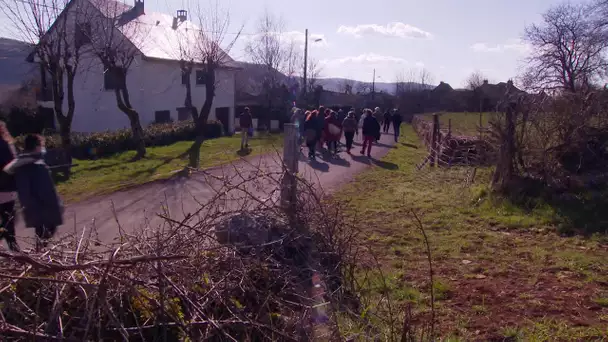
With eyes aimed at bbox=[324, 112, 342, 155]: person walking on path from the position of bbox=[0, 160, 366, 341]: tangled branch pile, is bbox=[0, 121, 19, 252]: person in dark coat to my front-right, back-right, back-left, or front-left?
front-left

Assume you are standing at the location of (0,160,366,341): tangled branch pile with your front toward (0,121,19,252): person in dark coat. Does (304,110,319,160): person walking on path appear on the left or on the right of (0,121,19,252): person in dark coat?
right

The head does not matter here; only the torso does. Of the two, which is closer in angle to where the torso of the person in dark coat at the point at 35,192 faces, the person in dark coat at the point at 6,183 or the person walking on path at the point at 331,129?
the person walking on path

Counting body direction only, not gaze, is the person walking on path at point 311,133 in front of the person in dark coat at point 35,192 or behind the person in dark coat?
in front

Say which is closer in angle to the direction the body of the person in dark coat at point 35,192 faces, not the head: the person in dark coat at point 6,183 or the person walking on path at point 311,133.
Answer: the person walking on path

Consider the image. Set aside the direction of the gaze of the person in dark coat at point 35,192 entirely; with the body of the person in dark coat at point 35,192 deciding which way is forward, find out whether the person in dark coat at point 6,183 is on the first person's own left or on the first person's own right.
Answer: on the first person's own left

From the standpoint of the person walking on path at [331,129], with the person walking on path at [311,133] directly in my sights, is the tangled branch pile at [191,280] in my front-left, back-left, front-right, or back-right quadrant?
front-left

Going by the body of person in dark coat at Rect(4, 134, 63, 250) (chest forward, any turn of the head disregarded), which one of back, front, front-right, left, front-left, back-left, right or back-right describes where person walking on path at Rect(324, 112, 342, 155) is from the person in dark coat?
front

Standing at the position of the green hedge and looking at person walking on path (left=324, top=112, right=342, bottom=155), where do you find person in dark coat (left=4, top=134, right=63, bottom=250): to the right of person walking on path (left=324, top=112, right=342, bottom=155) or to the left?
right

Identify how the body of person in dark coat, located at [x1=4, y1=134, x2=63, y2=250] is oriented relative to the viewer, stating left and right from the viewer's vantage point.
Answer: facing away from the viewer and to the right of the viewer
